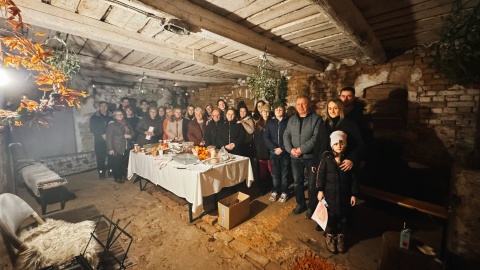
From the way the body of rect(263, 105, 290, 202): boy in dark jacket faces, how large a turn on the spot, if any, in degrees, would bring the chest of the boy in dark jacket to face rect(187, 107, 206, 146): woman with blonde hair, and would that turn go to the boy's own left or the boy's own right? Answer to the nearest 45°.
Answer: approximately 90° to the boy's own right

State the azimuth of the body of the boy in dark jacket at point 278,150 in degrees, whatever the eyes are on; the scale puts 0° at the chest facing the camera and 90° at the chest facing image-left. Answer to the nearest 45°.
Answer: approximately 0°

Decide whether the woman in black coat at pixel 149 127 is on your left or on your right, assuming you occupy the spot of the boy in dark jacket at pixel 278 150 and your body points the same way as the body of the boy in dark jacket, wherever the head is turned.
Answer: on your right

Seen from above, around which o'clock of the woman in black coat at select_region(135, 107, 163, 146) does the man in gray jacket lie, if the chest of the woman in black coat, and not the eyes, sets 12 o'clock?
The man in gray jacket is roughly at 11 o'clock from the woman in black coat.

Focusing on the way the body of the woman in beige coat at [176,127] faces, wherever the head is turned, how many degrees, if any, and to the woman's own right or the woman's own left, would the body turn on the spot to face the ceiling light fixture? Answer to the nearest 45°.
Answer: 0° — they already face it
